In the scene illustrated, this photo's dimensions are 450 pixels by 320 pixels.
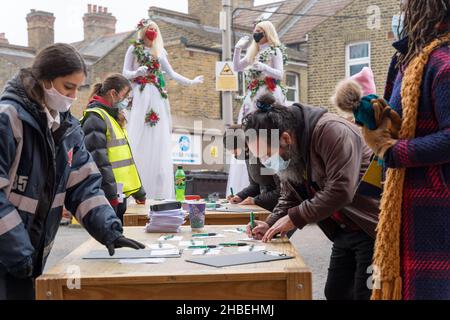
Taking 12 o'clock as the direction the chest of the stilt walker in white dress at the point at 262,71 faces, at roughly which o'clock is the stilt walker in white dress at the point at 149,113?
the stilt walker in white dress at the point at 149,113 is roughly at 1 o'clock from the stilt walker in white dress at the point at 262,71.

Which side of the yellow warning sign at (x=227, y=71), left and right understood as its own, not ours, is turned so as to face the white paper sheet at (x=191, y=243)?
front

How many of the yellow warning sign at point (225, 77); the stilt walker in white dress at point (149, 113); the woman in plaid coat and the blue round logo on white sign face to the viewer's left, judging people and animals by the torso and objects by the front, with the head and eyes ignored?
1

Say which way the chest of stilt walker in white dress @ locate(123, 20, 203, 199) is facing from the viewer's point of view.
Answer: toward the camera

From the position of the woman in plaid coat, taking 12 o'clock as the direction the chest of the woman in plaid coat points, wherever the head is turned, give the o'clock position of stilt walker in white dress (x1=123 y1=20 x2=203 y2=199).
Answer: The stilt walker in white dress is roughly at 2 o'clock from the woman in plaid coat.

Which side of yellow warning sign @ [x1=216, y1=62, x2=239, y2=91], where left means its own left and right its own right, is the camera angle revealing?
front

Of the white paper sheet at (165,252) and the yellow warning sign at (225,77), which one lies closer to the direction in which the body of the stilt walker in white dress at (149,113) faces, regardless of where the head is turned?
the white paper sheet

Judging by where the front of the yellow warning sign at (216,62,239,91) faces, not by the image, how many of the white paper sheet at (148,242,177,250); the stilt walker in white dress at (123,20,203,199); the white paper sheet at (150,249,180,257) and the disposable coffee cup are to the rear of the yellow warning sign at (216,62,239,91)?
0

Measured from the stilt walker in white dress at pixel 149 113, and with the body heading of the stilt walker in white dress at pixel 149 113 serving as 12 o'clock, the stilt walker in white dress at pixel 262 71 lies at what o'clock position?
the stilt walker in white dress at pixel 262 71 is roughly at 9 o'clock from the stilt walker in white dress at pixel 149 113.

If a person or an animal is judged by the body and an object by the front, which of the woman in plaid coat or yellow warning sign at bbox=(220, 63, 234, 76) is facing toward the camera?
the yellow warning sign

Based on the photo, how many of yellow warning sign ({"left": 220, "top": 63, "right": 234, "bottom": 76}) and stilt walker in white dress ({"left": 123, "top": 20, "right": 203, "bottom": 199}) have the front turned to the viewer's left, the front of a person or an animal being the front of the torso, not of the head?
0

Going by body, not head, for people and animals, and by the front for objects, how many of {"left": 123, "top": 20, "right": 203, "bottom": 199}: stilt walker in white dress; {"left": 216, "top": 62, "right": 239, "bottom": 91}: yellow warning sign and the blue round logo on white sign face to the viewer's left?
0

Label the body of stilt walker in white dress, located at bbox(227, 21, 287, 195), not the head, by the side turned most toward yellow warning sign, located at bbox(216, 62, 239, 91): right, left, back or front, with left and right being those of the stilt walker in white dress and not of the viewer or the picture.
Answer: right

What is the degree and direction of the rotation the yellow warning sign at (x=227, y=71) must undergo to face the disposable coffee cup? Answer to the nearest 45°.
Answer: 0° — it already faces it

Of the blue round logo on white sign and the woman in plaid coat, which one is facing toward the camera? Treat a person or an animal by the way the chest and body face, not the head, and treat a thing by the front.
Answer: the blue round logo on white sign

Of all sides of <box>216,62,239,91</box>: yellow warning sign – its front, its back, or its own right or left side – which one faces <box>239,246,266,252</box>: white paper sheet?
front

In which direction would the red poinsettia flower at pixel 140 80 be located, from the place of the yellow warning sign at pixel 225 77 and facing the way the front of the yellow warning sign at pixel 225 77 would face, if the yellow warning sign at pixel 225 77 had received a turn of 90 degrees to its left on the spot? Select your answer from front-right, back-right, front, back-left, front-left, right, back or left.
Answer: back-right

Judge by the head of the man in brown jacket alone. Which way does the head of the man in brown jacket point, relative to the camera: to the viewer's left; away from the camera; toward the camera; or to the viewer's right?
to the viewer's left

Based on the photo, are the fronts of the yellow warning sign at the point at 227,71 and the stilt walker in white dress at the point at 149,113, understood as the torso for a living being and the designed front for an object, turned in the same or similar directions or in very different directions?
same or similar directions

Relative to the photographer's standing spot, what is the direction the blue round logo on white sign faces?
facing the viewer

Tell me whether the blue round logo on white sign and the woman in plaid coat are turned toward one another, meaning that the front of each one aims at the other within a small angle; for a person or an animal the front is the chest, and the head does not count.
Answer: no
